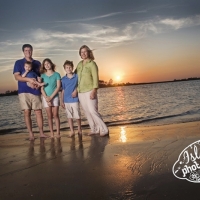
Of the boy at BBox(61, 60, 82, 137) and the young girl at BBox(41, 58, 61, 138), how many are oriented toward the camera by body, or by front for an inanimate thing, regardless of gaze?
2

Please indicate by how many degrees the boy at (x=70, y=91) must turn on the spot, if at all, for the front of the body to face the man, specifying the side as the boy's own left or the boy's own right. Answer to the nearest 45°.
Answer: approximately 90° to the boy's own right

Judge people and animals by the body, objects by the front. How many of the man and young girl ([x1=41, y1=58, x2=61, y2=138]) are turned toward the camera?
2

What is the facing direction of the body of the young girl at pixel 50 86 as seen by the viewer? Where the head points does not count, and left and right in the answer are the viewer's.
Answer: facing the viewer

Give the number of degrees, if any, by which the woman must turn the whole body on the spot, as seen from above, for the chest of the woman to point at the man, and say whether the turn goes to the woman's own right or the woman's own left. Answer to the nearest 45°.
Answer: approximately 45° to the woman's own right

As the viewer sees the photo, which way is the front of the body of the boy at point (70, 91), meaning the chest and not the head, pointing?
toward the camera

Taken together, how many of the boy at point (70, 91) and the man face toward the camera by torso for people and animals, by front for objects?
2

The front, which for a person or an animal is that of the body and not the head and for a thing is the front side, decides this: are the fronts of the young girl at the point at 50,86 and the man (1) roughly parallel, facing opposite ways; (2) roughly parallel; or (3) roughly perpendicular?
roughly parallel

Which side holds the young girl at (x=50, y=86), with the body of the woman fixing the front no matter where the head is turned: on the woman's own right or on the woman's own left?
on the woman's own right

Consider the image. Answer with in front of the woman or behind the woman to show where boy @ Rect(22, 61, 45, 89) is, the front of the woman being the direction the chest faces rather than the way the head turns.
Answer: in front
